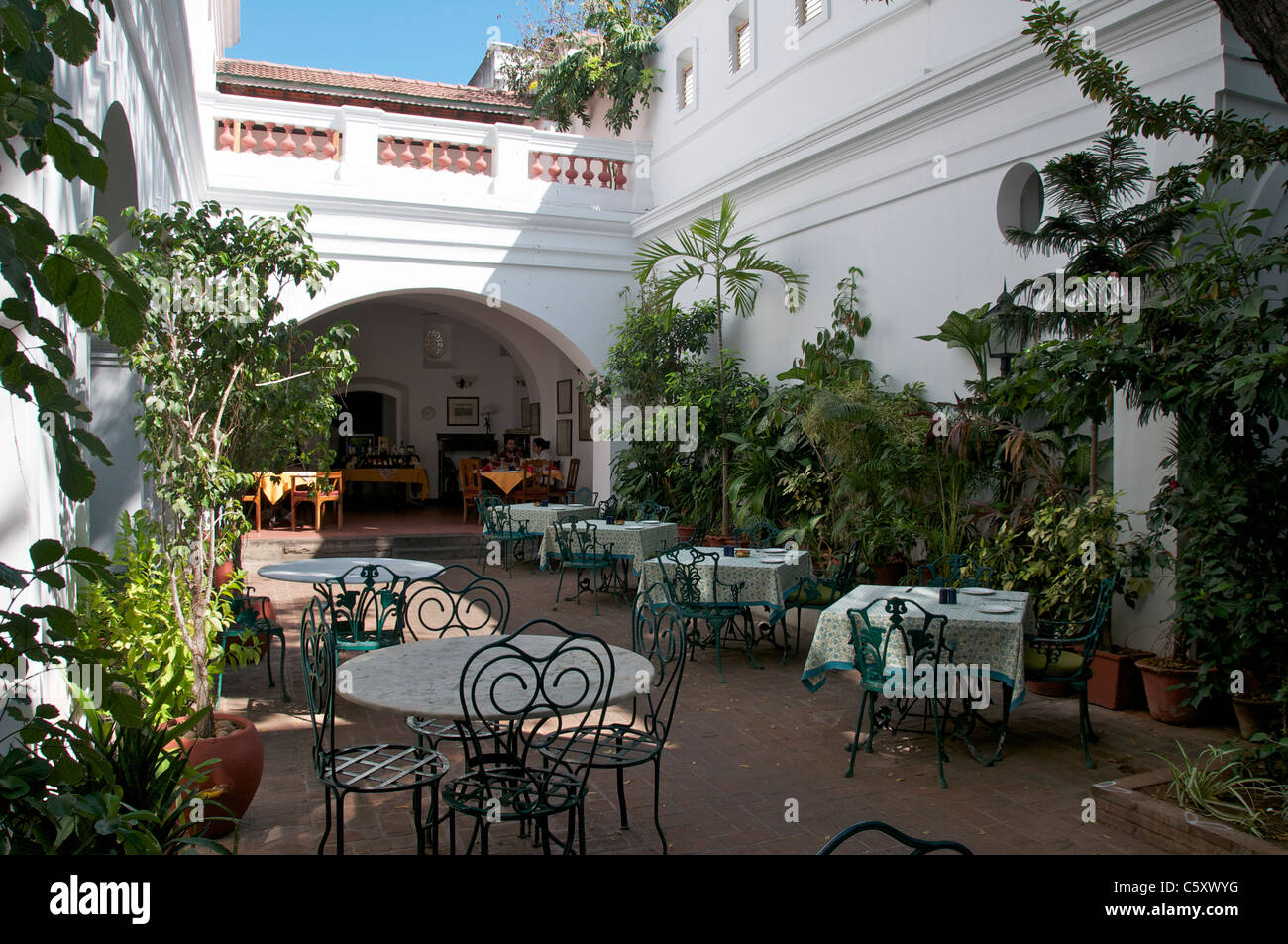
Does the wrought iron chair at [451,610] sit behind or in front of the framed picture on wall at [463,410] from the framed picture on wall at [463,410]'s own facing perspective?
in front

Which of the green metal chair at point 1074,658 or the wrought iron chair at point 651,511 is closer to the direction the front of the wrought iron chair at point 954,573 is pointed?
the green metal chair

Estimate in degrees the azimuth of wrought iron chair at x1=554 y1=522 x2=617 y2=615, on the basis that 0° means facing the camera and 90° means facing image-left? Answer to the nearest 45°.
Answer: approximately 225°

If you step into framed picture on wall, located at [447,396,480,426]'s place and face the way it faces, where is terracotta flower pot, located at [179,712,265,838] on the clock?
The terracotta flower pot is roughly at 12 o'clock from the framed picture on wall.

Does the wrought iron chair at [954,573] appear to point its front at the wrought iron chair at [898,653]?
yes

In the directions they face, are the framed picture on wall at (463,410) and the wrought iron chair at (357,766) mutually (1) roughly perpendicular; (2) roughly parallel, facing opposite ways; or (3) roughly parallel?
roughly perpendicular

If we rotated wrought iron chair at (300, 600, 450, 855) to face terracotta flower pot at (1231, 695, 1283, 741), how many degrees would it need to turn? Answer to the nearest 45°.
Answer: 0° — it already faces it

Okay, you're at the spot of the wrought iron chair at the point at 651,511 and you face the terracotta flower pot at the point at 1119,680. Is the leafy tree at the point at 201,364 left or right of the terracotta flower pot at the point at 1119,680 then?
right

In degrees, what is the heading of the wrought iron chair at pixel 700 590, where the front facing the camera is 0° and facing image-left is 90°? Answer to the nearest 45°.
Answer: approximately 225°

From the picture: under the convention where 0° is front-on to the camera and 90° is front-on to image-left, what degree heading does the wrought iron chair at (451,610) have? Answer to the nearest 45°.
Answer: approximately 0°

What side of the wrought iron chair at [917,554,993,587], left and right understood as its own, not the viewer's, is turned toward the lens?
front

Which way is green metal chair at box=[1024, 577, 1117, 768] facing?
to the viewer's left

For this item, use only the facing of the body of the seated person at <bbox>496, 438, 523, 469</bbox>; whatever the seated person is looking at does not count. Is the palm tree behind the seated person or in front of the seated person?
in front

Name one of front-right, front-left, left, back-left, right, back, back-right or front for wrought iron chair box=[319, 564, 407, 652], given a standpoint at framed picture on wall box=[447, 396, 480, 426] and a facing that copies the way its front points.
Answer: front

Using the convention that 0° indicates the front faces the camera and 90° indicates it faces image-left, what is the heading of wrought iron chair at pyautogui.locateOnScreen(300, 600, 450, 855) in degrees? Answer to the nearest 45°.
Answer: approximately 270°
